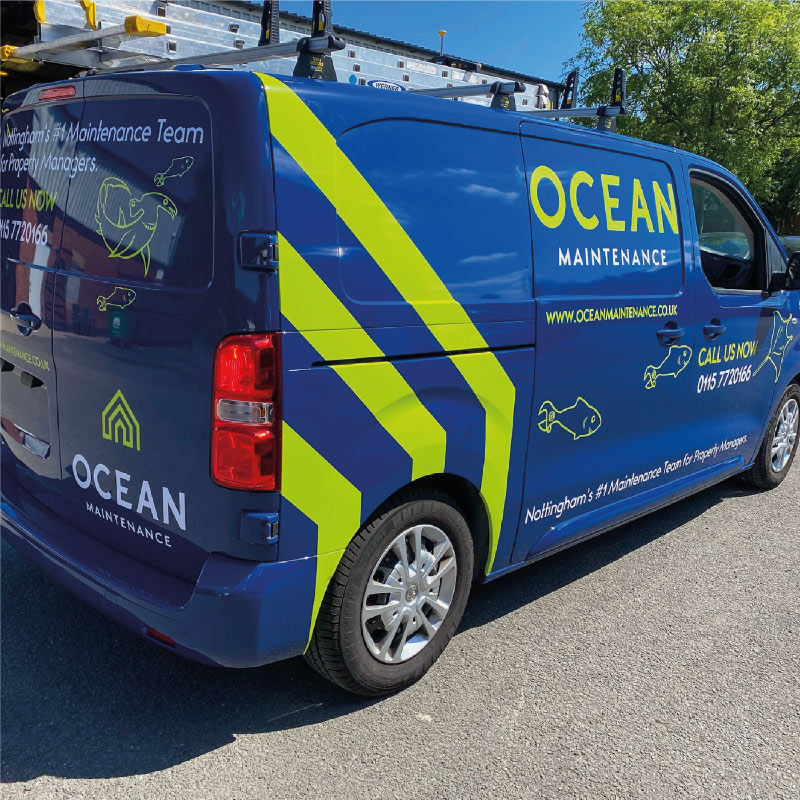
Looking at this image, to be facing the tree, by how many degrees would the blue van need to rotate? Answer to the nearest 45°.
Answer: approximately 45° to its left

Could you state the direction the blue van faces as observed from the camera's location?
facing away from the viewer and to the right of the viewer
